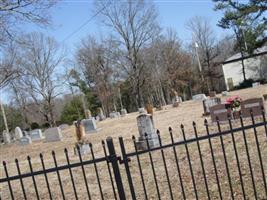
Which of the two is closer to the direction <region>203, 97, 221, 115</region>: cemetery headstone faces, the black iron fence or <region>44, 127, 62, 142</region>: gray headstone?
the black iron fence

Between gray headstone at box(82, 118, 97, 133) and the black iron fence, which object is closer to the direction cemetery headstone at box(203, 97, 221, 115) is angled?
the black iron fence

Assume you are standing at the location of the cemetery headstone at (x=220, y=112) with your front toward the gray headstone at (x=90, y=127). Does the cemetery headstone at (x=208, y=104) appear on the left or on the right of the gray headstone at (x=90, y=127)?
right

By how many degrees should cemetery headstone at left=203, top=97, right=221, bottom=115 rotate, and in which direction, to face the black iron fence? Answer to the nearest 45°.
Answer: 0° — it already faces it

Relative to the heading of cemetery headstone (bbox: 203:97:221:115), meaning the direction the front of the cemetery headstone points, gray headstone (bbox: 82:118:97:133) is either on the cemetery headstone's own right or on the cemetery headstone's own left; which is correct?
on the cemetery headstone's own right

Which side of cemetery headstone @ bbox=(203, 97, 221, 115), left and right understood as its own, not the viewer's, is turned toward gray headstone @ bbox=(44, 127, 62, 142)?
right

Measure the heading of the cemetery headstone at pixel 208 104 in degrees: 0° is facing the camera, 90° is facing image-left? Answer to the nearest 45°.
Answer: approximately 0°

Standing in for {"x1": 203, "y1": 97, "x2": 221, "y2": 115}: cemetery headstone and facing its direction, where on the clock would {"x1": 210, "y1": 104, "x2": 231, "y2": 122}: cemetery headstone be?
{"x1": 210, "y1": 104, "x2": 231, "y2": 122}: cemetery headstone is roughly at 12 o'clock from {"x1": 203, "y1": 97, "x2": 221, "y2": 115}: cemetery headstone.
